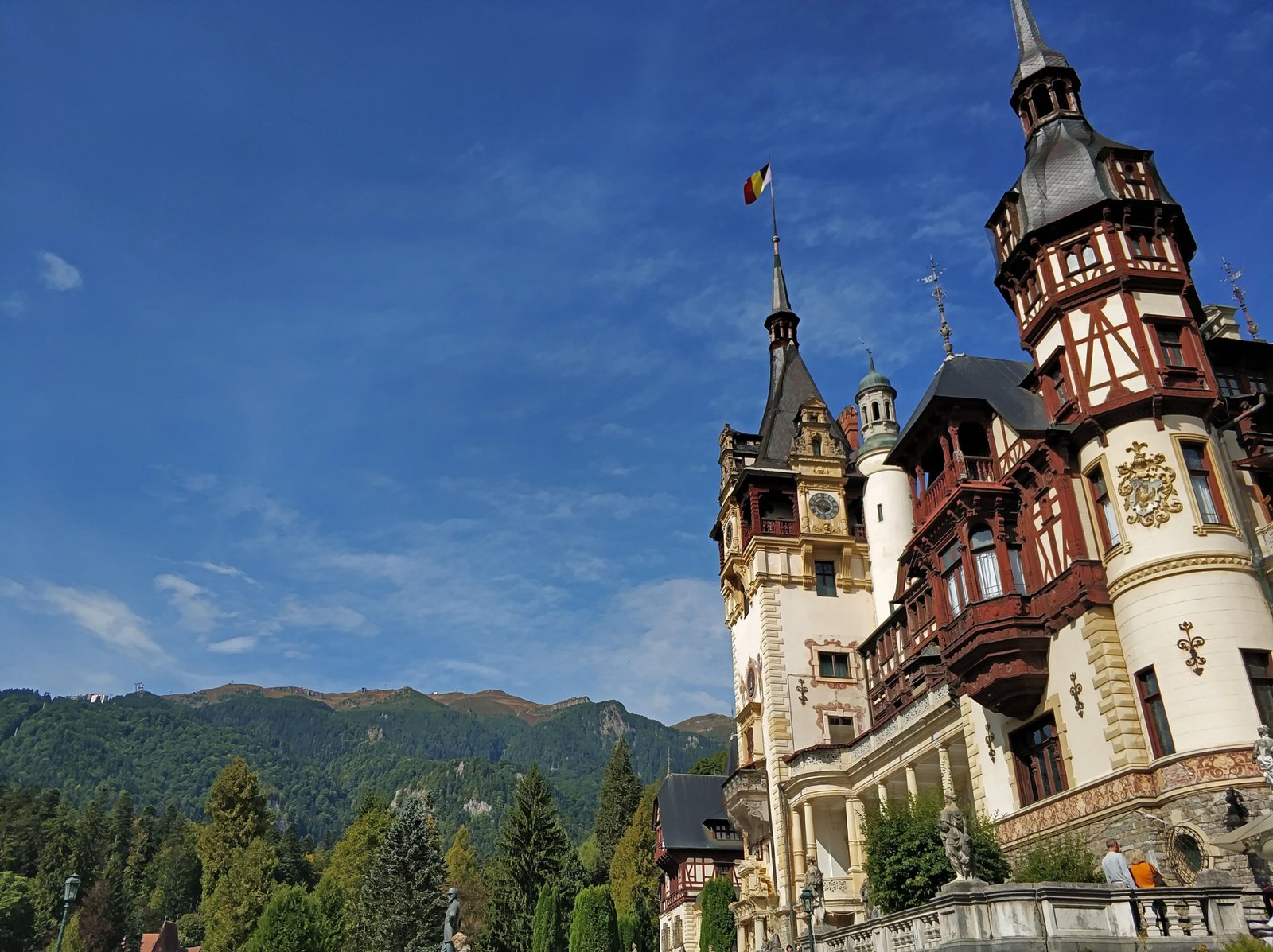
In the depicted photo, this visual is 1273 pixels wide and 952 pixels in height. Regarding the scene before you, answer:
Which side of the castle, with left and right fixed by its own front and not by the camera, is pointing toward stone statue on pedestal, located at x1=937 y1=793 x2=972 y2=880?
front

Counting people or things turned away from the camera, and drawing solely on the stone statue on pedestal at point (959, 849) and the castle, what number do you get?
0

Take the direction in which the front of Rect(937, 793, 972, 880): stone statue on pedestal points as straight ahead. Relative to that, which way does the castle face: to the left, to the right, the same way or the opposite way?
the same way

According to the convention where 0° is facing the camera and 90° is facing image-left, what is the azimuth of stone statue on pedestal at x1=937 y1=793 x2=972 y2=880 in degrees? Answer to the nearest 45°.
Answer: approximately 45°

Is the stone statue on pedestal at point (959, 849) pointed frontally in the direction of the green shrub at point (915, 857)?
no

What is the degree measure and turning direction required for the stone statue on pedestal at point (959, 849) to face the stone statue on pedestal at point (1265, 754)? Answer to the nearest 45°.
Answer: approximately 135° to its left

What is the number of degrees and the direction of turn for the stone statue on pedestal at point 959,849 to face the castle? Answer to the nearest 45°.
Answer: approximately 180°

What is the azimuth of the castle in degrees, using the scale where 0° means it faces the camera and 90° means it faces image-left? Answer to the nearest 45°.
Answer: approximately 45°

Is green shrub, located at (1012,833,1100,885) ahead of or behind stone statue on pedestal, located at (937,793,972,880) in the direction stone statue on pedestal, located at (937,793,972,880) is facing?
behind

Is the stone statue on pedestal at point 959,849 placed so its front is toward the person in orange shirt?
no
